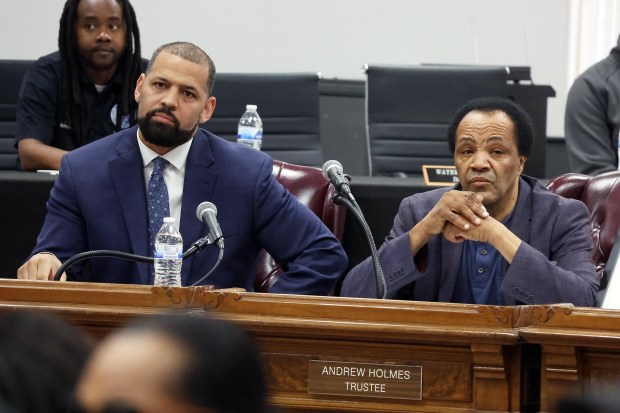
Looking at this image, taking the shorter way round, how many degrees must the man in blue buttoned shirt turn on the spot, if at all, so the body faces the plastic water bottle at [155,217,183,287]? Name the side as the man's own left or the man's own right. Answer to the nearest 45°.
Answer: approximately 90° to the man's own right

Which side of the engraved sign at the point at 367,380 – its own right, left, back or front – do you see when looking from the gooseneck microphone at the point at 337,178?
back

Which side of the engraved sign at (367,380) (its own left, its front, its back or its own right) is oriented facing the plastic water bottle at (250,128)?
back

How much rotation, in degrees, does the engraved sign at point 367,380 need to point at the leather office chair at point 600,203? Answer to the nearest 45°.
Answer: approximately 135° to its left

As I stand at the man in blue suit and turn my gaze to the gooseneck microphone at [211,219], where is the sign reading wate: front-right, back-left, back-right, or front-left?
back-left

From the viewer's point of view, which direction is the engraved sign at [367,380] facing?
toward the camera

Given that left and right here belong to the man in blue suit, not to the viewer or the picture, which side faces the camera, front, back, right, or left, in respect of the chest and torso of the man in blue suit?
front

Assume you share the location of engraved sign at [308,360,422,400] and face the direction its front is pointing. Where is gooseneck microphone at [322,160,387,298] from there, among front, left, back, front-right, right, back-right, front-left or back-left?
back

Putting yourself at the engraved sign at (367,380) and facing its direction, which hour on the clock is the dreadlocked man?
The dreadlocked man is roughly at 5 o'clock from the engraved sign.

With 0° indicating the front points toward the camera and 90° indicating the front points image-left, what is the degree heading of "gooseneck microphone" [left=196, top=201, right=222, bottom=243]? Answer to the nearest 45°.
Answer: approximately 135°
